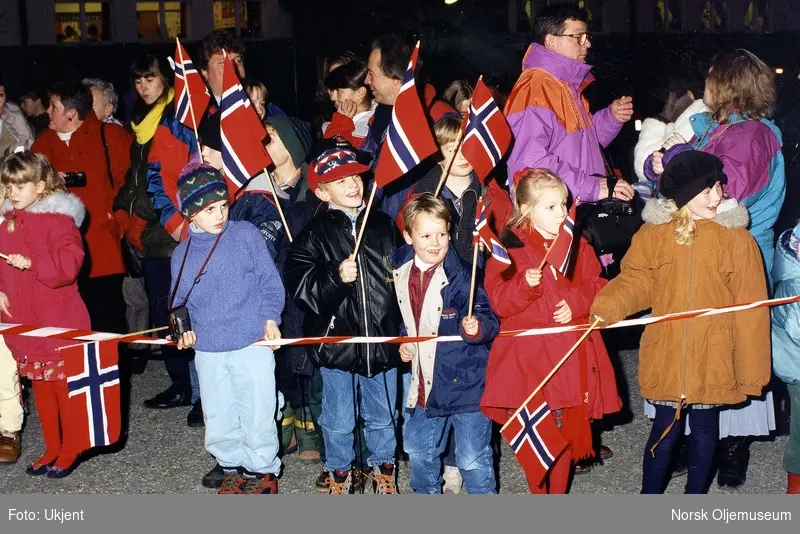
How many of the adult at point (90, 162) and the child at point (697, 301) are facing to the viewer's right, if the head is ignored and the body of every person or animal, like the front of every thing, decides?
0

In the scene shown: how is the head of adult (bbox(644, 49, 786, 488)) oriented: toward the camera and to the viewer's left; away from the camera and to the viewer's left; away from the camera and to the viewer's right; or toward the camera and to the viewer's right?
away from the camera and to the viewer's left

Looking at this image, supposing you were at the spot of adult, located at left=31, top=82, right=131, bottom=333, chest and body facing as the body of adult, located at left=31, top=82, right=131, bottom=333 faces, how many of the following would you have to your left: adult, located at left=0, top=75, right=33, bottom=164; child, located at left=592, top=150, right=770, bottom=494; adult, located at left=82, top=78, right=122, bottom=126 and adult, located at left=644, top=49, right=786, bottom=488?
2

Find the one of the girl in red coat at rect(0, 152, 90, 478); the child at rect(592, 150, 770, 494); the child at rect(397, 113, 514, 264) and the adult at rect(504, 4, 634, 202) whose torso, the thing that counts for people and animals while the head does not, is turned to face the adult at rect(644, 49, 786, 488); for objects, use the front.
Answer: the adult at rect(504, 4, 634, 202)

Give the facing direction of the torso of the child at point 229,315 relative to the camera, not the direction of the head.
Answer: toward the camera

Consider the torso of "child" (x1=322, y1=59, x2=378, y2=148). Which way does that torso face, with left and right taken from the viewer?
facing the viewer and to the left of the viewer

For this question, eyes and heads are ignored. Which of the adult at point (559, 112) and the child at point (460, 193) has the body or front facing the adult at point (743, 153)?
the adult at point (559, 112)

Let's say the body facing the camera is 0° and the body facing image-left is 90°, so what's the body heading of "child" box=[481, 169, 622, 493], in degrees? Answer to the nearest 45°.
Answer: approximately 315°

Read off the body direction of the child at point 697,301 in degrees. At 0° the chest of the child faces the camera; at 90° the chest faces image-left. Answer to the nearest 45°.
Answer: approximately 0°

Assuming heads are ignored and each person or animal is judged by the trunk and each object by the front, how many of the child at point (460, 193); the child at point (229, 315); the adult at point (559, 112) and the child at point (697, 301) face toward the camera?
3

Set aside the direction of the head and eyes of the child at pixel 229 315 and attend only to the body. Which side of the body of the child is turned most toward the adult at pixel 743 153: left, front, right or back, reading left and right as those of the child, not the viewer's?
left

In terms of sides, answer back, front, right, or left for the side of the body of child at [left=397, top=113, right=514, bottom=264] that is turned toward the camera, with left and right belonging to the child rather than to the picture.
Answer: front

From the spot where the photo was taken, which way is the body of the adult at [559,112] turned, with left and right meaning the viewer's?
facing to the right of the viewer

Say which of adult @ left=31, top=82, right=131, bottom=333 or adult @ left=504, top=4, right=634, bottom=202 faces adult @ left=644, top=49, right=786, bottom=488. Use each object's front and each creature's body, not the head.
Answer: adult @ left=504, top=4, right=634, bottom=202

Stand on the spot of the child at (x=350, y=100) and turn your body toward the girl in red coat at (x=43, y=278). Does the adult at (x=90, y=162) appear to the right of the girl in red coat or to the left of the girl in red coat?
right

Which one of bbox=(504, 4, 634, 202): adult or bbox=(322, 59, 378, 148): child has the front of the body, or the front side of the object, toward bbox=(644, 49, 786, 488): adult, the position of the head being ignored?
bbox=(504, 4, 634, 202): adult
